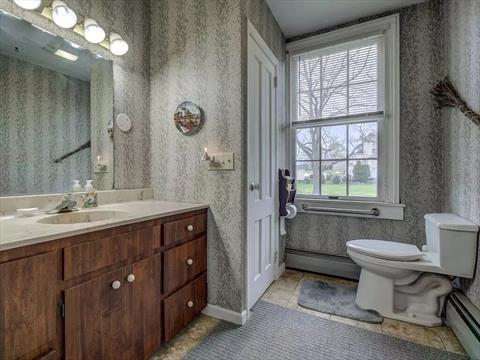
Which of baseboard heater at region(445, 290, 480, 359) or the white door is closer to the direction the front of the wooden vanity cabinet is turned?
the baseboard heater

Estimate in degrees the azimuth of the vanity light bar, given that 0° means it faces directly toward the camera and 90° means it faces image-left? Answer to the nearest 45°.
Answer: approximately 315°

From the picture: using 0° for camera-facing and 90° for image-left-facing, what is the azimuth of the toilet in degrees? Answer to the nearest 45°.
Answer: approximately 90°

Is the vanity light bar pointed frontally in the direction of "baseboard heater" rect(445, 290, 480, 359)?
yes

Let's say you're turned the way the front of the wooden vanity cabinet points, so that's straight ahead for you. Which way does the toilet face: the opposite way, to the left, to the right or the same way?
the opposite way

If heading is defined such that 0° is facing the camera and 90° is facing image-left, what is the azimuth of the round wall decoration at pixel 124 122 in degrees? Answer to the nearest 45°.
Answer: approximately 315°
